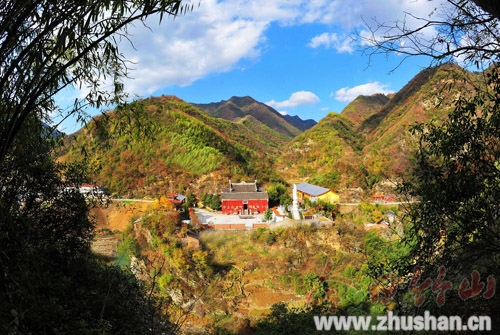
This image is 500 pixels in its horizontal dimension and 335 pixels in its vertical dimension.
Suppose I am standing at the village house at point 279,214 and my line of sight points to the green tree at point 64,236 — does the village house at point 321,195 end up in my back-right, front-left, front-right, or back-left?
back-left

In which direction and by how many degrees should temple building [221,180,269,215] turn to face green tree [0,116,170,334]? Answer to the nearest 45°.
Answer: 0° — it already faces it

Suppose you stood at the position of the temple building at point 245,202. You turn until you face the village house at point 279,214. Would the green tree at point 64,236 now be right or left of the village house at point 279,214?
right

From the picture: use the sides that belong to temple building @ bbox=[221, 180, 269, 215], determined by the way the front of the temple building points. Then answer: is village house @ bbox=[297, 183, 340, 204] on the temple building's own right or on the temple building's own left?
on the temple building's own left

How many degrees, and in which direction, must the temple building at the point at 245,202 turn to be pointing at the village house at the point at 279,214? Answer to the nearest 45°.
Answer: approximately 45° to its left

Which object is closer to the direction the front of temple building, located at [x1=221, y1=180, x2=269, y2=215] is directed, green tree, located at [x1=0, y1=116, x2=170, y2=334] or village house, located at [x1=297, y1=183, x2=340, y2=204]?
the green tree

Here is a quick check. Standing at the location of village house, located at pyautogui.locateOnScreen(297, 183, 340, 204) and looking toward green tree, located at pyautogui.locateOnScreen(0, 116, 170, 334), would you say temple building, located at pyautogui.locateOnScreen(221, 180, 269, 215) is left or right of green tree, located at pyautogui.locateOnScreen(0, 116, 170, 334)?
right

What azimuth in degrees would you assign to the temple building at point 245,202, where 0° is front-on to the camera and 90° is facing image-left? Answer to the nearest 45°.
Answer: approximately 0°
